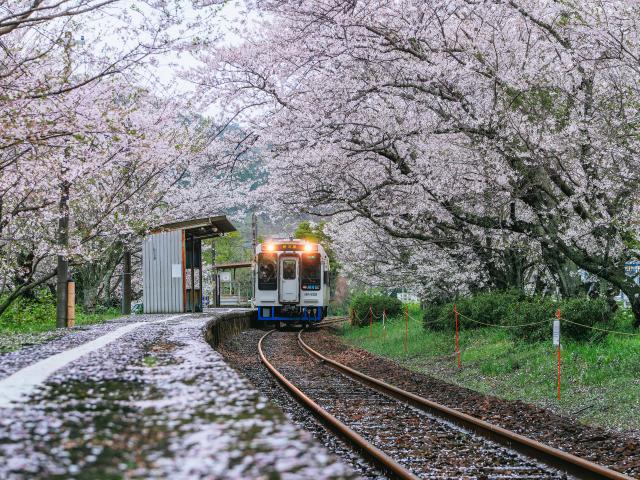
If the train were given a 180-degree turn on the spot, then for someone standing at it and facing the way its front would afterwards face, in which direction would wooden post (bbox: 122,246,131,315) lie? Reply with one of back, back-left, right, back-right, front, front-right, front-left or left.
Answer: back-left

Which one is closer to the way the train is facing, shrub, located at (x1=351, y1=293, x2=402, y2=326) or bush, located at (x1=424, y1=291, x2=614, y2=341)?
the bush

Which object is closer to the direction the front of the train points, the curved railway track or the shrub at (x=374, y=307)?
the curved railway track

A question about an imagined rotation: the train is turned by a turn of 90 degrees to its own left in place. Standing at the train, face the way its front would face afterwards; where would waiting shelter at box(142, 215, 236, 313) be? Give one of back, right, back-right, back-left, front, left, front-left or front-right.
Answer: back-right

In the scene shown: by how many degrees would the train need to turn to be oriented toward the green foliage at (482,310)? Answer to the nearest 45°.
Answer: approximately 45° to its left

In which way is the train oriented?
toward the camera

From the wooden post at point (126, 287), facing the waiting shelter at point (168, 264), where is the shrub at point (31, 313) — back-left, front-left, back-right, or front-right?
back-right

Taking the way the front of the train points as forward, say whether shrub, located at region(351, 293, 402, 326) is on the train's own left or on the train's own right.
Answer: on the train's own left

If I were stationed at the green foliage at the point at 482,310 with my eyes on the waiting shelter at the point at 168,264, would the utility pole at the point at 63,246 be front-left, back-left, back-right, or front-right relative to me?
front-left

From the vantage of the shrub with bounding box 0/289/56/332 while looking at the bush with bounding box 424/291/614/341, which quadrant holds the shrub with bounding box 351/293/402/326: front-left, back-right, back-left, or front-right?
front-left

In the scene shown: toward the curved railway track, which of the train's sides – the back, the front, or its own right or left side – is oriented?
front

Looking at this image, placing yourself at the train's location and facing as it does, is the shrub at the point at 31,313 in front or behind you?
in front

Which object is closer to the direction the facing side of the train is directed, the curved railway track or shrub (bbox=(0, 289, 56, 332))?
the curved railway track
